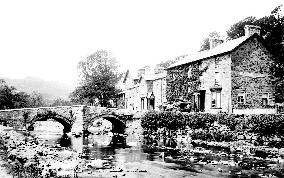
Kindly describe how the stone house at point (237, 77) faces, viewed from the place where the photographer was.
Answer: facing the viewer and to the left of the viewer

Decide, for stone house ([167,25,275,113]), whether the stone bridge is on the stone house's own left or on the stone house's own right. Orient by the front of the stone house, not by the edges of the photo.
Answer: on the stone house's own right

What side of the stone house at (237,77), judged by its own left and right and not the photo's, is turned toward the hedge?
front

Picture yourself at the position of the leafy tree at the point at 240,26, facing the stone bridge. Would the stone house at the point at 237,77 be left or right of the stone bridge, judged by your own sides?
left

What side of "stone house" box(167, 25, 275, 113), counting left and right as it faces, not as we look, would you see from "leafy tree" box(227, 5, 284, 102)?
back

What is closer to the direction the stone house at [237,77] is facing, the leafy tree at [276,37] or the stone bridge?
the stone bridge

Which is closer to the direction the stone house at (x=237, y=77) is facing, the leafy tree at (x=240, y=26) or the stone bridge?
the stone bridge

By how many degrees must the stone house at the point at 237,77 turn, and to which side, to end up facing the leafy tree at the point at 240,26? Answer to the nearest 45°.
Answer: approximately 135° to its right
